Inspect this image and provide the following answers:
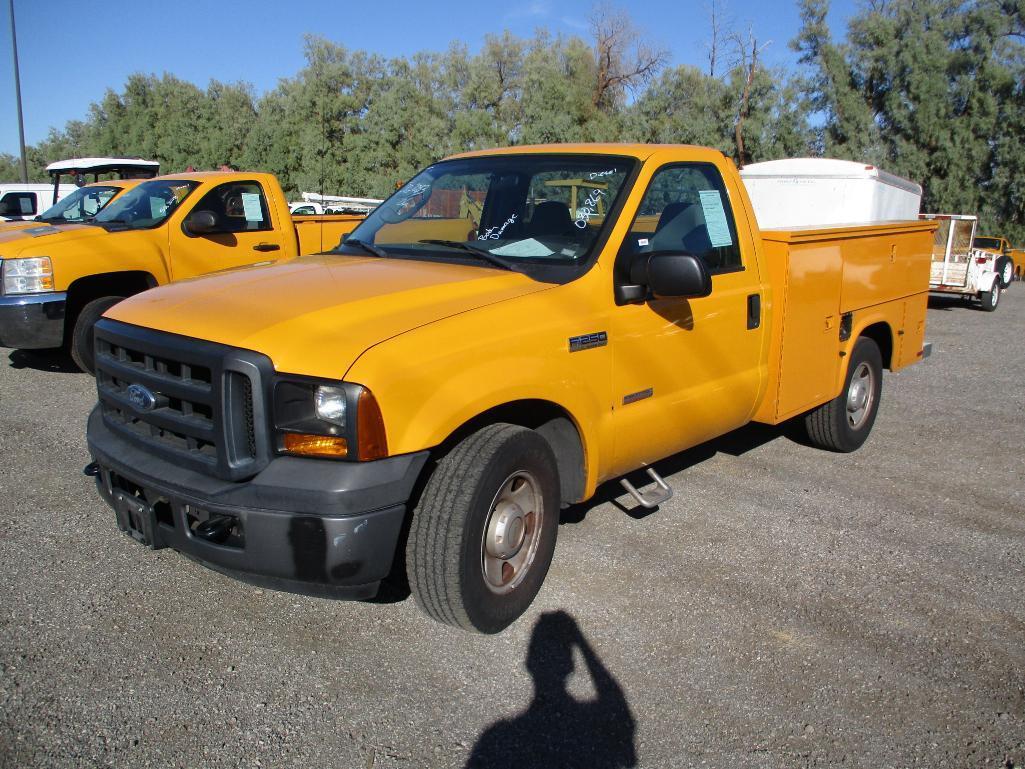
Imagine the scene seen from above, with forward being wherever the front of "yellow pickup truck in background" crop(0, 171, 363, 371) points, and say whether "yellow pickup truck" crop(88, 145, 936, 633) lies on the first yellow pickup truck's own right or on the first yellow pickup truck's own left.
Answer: on the first yellow pickup truck's own left

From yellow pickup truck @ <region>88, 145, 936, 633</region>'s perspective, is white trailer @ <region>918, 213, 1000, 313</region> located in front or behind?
behind

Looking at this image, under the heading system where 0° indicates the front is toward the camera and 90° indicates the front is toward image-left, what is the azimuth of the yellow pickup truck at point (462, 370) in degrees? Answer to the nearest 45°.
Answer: approximately 45°

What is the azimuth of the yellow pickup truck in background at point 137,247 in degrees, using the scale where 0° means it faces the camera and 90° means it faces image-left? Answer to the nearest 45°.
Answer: approximately 45°

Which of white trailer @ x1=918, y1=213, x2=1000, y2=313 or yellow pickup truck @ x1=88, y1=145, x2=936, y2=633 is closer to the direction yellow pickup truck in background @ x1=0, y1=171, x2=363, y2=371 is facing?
the yellow pickup truck

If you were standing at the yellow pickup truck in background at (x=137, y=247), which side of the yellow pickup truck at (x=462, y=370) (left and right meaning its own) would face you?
right

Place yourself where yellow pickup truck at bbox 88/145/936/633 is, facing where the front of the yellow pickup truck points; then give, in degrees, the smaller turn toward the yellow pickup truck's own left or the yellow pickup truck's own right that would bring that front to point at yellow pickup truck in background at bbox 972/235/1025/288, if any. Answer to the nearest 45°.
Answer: approximately 180°
